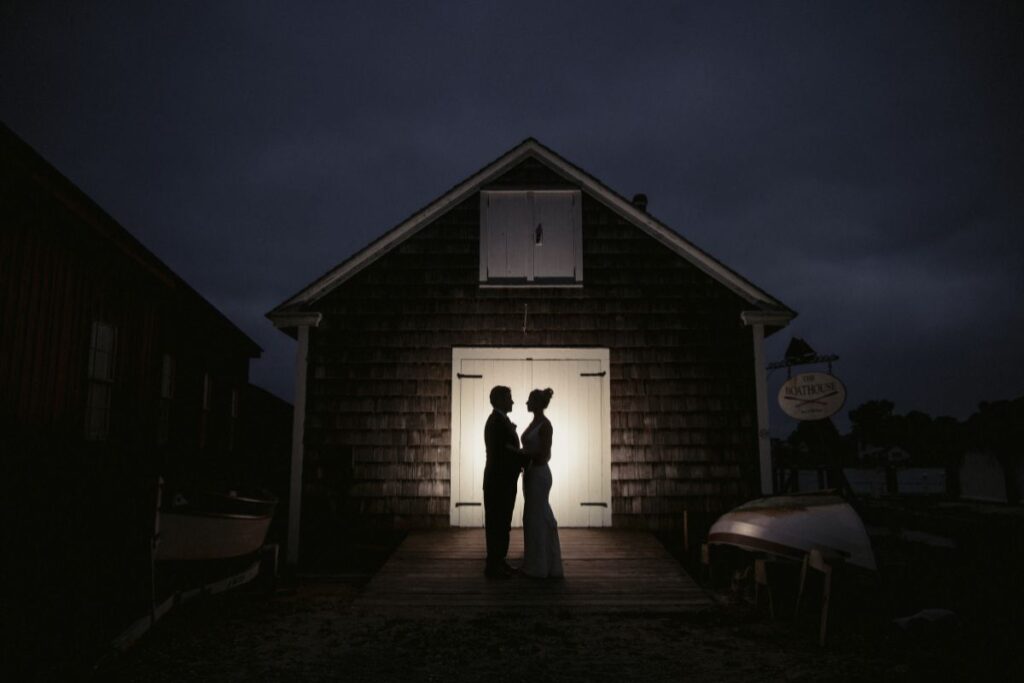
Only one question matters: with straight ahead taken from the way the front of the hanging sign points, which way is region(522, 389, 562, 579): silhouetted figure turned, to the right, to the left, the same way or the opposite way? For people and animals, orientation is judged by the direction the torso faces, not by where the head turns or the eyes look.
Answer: to the right

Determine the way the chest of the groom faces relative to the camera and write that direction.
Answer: to the viewer's right

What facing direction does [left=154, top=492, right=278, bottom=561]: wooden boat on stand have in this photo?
to the viewer's right

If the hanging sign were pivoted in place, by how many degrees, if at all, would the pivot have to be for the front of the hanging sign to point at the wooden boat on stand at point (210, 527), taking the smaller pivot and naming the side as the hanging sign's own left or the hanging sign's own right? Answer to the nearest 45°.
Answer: approximately 45° to the hanging sign's own right

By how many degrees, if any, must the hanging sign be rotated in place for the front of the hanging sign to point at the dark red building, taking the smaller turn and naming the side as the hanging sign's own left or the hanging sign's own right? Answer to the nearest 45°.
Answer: approximately 45° to the hanging sign's own right

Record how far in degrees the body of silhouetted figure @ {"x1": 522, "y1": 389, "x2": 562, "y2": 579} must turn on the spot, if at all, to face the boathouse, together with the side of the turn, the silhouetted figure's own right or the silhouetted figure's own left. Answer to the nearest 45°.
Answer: approximately 90° to the silhouetted figure's own right

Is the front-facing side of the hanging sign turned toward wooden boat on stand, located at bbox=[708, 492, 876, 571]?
yes

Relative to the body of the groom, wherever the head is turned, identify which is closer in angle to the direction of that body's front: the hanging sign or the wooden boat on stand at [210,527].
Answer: the hanging sign

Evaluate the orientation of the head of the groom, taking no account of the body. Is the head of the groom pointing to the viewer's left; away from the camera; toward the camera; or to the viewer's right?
to the viewer's right

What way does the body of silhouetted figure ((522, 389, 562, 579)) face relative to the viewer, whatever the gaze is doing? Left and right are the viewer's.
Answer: facing to the left of the viewer
